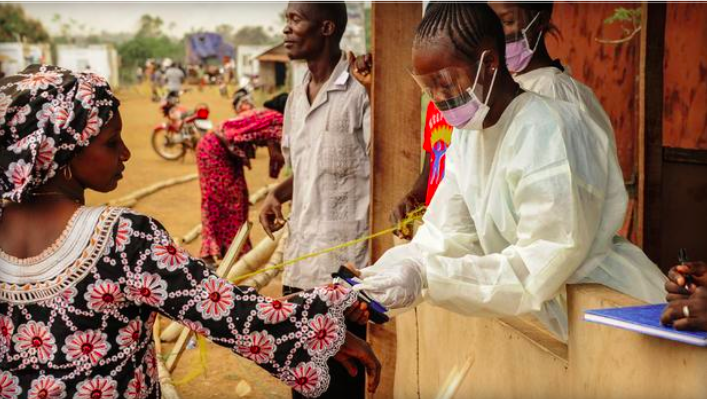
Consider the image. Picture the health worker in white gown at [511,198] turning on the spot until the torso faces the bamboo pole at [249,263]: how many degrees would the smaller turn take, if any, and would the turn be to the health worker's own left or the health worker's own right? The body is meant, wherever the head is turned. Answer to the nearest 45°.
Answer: approximately 90° to the health worker's own right

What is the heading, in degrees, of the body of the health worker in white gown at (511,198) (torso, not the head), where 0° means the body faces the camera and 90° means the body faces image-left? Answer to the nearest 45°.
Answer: approximately 45°

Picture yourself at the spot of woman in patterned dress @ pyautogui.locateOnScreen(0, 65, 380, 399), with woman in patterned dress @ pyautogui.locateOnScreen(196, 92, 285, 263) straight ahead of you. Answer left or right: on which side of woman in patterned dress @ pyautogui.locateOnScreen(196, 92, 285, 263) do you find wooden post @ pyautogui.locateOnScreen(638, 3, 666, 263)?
right

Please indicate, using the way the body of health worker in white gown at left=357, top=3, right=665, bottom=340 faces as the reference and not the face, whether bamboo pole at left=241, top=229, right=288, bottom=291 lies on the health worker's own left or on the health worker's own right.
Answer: on the health worker's own right

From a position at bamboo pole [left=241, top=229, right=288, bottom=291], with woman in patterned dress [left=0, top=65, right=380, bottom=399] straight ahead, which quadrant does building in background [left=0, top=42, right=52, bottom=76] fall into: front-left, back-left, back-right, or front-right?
back-right

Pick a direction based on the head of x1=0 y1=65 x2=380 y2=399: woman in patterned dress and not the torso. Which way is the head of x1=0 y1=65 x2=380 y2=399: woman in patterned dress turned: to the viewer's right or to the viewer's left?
to the viewer's right

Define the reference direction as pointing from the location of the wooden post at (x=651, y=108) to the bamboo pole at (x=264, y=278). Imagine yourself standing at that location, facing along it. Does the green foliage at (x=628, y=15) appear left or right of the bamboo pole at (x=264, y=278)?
right

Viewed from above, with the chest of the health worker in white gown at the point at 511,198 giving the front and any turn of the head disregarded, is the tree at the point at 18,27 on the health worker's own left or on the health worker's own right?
on the health worker's own right

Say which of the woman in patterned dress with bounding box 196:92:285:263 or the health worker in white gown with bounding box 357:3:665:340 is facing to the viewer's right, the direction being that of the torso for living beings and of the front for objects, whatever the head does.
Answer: the woman in patterned dress

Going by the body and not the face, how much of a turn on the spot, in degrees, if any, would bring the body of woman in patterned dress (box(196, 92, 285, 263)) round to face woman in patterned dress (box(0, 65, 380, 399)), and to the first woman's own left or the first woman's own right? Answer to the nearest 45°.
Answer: approximately 90° to the first woman's own right

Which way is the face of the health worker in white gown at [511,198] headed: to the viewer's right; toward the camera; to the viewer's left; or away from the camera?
to the viewer's left

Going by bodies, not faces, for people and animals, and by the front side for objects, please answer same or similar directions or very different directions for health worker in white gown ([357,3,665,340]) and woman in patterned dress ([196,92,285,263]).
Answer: very different directions

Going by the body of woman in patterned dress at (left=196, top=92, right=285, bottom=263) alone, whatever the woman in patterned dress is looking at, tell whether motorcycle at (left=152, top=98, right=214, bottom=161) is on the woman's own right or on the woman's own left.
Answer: on the woman's own left

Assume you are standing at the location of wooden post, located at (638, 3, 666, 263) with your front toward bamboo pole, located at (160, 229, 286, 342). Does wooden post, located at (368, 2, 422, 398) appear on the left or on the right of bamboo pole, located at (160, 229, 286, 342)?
left

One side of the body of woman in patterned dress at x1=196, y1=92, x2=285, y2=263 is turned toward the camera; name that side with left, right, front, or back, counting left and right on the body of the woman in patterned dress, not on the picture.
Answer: right

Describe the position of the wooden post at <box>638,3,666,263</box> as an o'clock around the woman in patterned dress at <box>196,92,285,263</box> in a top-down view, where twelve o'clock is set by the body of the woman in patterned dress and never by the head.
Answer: The wooden post is roughly at 2 o'clock from the woman in patterned dress.
